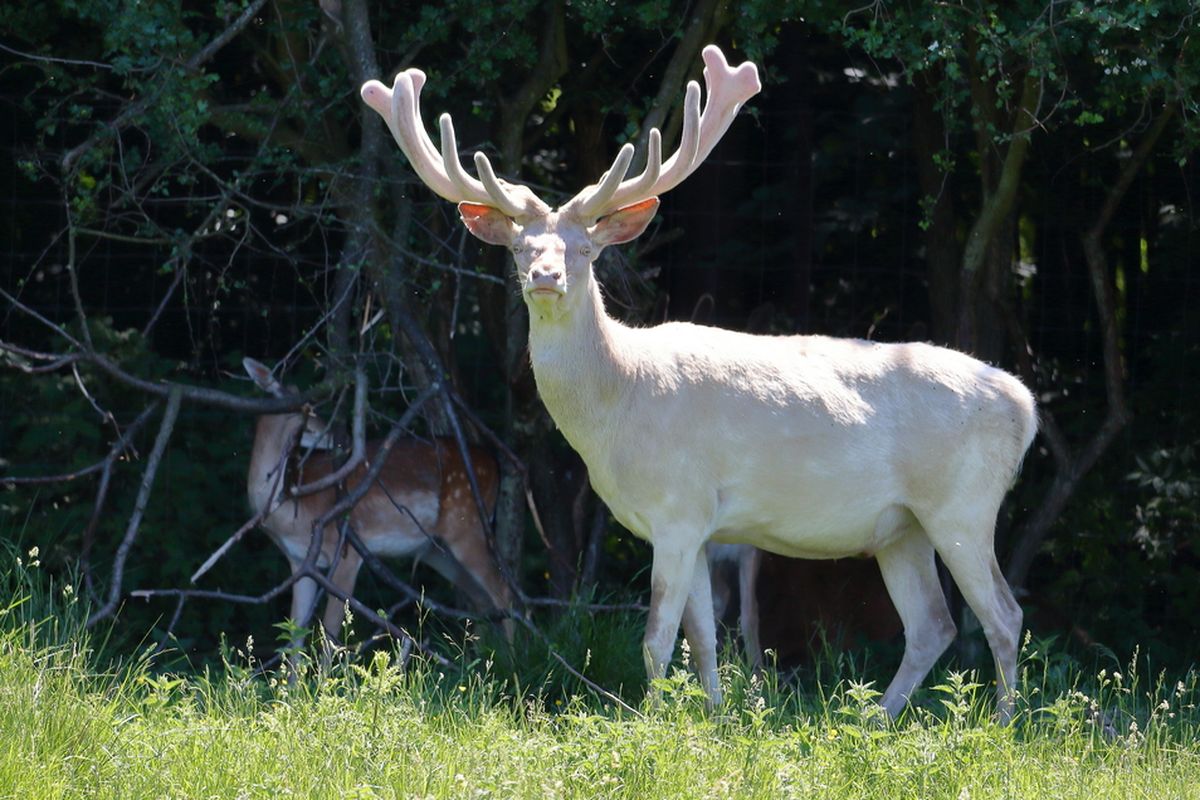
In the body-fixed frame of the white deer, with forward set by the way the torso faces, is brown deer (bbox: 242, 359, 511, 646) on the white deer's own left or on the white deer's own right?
on the white deer's own right

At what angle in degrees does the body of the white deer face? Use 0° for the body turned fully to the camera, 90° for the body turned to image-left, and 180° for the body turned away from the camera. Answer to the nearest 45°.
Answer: approximately 90°
